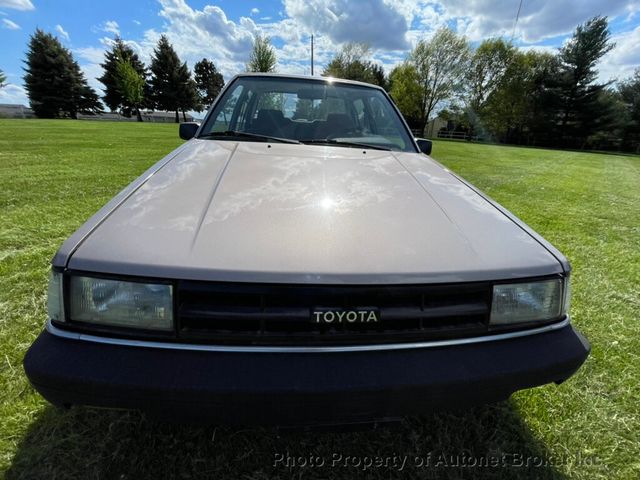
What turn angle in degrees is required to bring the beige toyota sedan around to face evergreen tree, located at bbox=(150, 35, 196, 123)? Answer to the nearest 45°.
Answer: approximately 180°

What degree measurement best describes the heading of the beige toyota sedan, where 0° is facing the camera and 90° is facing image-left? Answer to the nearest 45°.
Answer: approximately 0°

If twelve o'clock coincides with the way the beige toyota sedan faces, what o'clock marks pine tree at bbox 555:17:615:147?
The pine tree is roughly at 7 o'clock from the beige toyota sedan.

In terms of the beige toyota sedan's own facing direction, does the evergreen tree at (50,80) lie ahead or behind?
behind

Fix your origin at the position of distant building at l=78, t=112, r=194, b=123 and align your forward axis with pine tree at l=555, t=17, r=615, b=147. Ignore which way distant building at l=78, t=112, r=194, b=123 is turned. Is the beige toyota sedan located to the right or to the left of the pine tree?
right

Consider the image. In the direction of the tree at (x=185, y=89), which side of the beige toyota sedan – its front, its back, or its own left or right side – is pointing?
back

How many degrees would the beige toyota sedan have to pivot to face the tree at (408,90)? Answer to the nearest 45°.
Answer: approximately 180°

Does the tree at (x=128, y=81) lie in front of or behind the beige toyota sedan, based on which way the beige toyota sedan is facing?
behind

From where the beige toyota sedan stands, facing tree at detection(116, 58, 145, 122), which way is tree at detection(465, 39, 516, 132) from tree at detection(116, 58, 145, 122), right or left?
right

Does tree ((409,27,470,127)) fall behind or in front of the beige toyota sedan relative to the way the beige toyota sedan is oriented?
behind
